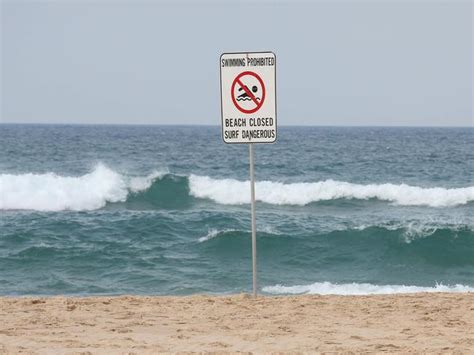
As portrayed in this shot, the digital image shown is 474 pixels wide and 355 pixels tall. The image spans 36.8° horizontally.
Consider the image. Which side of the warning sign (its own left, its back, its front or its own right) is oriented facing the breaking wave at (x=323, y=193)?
back

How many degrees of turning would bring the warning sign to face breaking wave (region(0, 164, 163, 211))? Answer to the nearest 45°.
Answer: approximately 180°

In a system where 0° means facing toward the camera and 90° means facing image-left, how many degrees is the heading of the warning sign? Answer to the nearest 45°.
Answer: approximately 0°
